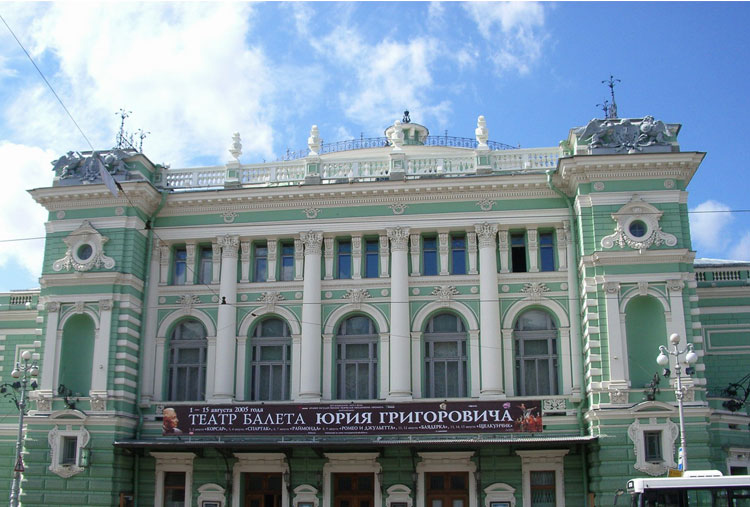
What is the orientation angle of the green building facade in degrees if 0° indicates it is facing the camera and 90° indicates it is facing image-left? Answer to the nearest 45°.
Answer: approximately 0°

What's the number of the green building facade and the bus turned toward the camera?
1

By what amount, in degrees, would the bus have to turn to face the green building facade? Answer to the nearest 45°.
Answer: approximately 45° to its right

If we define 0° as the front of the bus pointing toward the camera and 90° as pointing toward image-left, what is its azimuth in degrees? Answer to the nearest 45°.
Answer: approximately 90°

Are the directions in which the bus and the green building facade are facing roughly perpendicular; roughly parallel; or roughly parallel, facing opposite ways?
roughly perpendicular

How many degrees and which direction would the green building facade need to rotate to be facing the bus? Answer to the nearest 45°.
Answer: approximately 45° to its left
